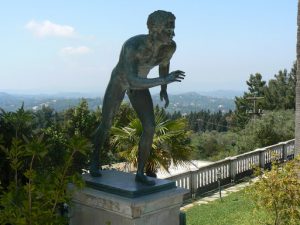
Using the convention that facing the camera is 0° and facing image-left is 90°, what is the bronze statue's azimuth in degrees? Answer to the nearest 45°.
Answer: approximately 315°

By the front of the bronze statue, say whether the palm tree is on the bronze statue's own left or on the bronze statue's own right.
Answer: on the bronze statue's own left

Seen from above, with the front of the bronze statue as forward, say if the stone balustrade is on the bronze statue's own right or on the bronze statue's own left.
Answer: on the bronze statue's own left
